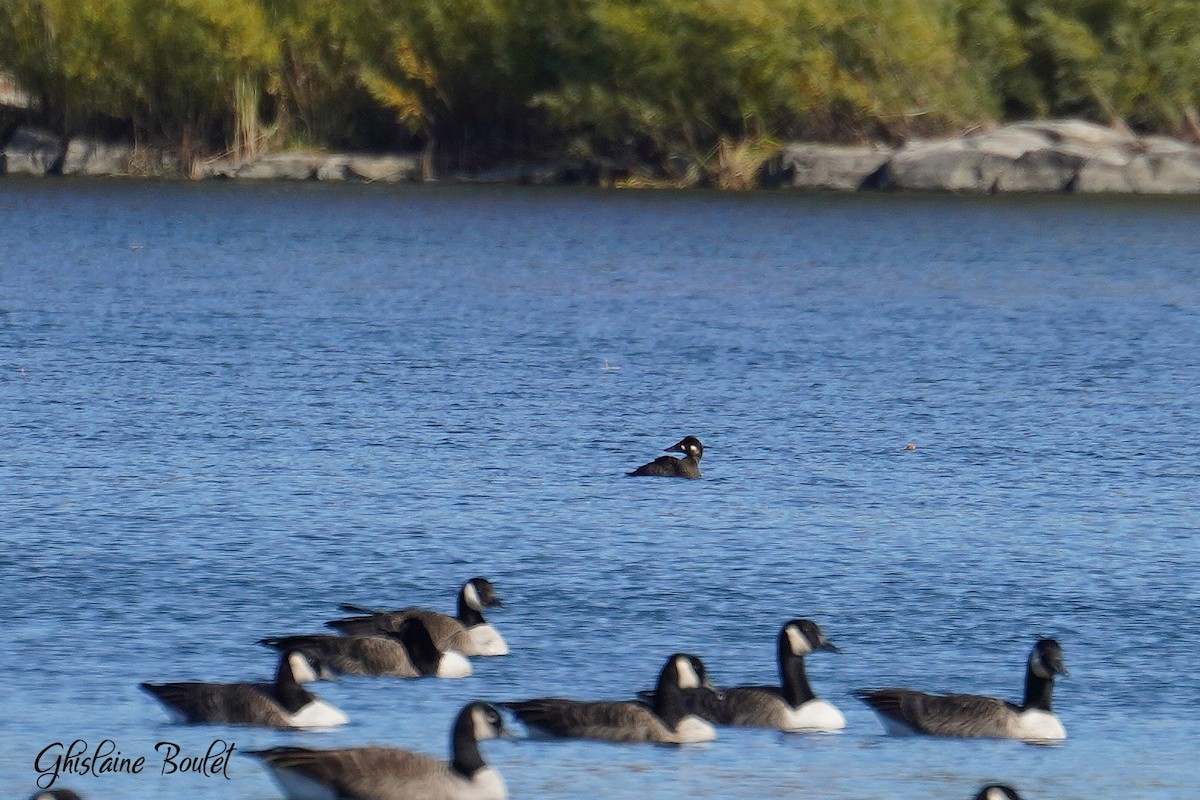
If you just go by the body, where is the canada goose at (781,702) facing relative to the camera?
to the viewer's right

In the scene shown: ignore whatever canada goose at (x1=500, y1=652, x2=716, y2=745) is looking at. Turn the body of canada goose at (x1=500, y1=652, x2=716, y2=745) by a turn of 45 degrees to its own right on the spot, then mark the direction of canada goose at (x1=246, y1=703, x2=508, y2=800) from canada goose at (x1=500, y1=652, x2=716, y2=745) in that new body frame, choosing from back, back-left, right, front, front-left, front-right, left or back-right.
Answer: right

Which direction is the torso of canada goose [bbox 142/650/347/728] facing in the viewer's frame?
to the viewer's right

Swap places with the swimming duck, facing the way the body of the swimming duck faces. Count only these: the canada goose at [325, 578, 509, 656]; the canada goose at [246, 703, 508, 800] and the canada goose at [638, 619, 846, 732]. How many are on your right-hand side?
3

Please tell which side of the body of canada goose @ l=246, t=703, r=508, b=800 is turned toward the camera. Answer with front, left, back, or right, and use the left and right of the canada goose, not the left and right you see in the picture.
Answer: right

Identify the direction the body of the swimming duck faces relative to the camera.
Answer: to the viewer's right

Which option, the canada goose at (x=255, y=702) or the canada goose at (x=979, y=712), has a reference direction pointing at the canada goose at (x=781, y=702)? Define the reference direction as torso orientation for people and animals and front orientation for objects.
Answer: the canada goose at (x=255, y=702)

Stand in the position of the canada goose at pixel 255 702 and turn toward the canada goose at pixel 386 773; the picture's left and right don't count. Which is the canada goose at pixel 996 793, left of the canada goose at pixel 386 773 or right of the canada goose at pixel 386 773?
left

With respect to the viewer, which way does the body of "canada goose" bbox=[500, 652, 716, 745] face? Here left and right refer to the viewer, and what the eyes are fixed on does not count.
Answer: facing to the right of the viewer

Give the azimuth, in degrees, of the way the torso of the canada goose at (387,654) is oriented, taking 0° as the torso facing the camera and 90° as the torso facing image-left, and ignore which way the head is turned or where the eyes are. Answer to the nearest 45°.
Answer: approximately 270°

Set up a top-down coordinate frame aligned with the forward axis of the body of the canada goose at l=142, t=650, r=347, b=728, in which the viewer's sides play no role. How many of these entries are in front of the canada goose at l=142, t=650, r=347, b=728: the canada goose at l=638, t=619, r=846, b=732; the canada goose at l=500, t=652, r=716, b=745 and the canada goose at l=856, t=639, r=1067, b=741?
3
